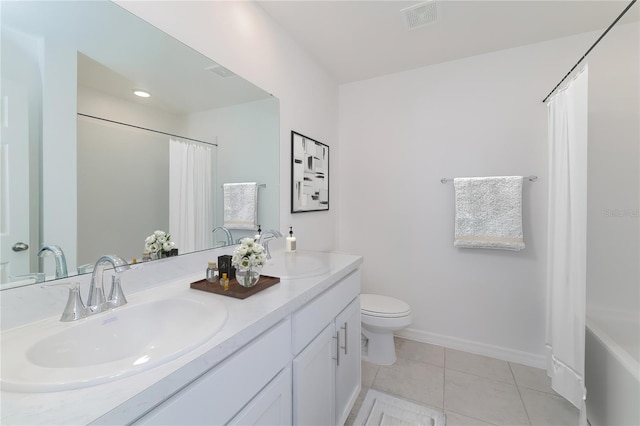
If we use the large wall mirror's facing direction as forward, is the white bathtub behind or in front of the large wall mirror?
in front

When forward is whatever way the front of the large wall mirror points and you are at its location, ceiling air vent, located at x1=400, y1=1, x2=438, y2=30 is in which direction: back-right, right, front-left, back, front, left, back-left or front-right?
front-left

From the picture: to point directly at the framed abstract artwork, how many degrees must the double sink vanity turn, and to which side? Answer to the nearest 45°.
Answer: approximately 90° to its left
